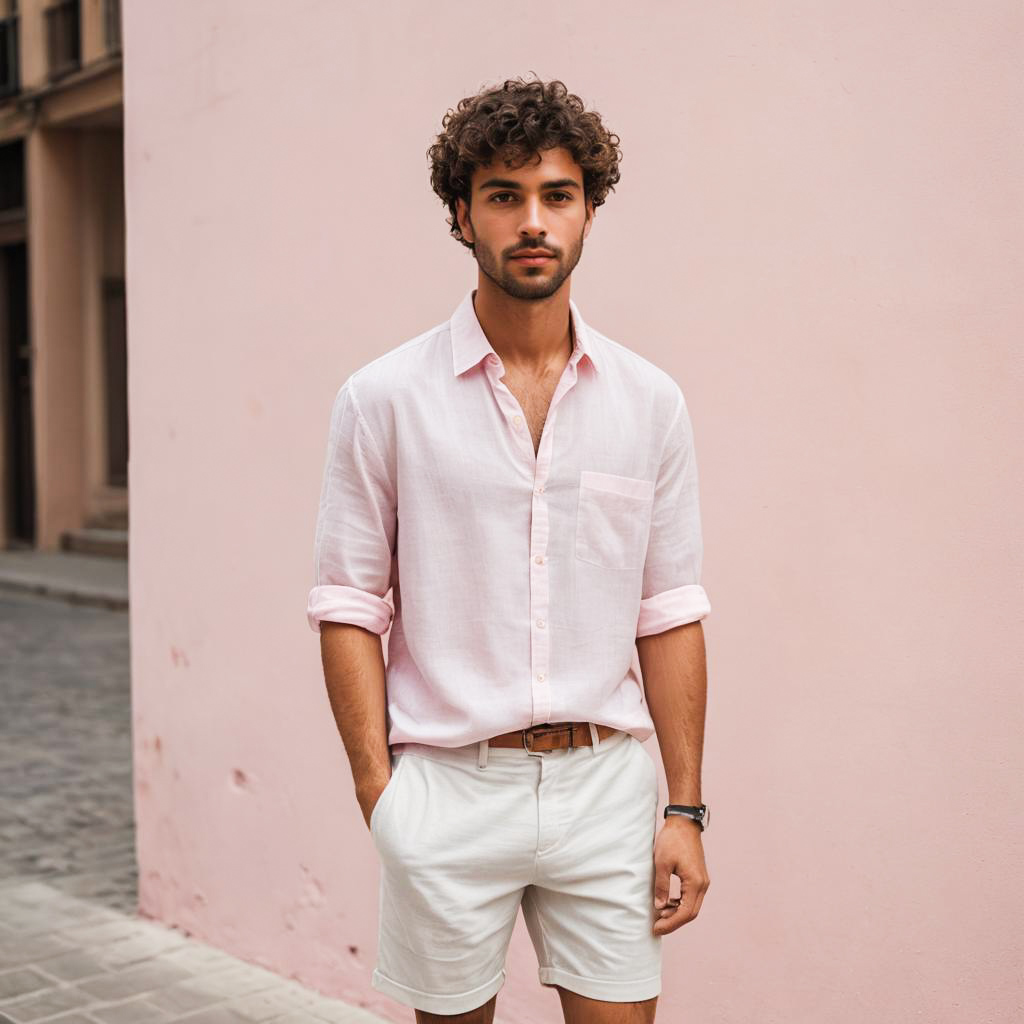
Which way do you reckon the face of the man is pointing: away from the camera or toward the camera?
toward the camera

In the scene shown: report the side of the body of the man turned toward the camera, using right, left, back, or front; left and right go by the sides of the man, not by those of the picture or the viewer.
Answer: front
